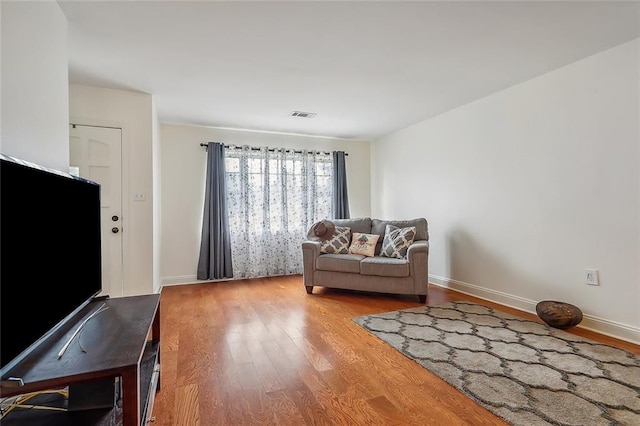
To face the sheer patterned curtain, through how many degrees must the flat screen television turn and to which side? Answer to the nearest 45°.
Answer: approximately 45° to its left

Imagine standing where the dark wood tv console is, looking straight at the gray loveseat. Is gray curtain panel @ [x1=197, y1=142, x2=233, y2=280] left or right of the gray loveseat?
left

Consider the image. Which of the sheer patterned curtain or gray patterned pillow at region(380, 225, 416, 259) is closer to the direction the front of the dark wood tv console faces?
the gray patterned pillow

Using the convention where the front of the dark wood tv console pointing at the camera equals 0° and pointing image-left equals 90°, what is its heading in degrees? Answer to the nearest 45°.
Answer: approximately 270°

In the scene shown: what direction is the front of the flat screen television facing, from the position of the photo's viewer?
facing to the right of the viewer

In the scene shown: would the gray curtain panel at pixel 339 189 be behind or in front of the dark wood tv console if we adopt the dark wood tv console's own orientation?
in front

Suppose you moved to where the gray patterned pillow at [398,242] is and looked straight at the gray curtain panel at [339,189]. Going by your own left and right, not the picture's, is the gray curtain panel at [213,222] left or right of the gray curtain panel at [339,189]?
left

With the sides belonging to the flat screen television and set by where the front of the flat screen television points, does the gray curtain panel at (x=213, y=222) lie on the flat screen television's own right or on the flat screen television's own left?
on the flat screen television's own left

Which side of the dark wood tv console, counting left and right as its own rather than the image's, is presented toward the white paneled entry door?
left

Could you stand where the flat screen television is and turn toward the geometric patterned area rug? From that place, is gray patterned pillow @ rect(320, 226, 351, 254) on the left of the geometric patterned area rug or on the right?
left

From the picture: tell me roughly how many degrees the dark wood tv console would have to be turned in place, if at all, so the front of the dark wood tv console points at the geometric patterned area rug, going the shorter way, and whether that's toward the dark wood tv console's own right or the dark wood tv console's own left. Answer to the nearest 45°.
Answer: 0° — it already faces it
